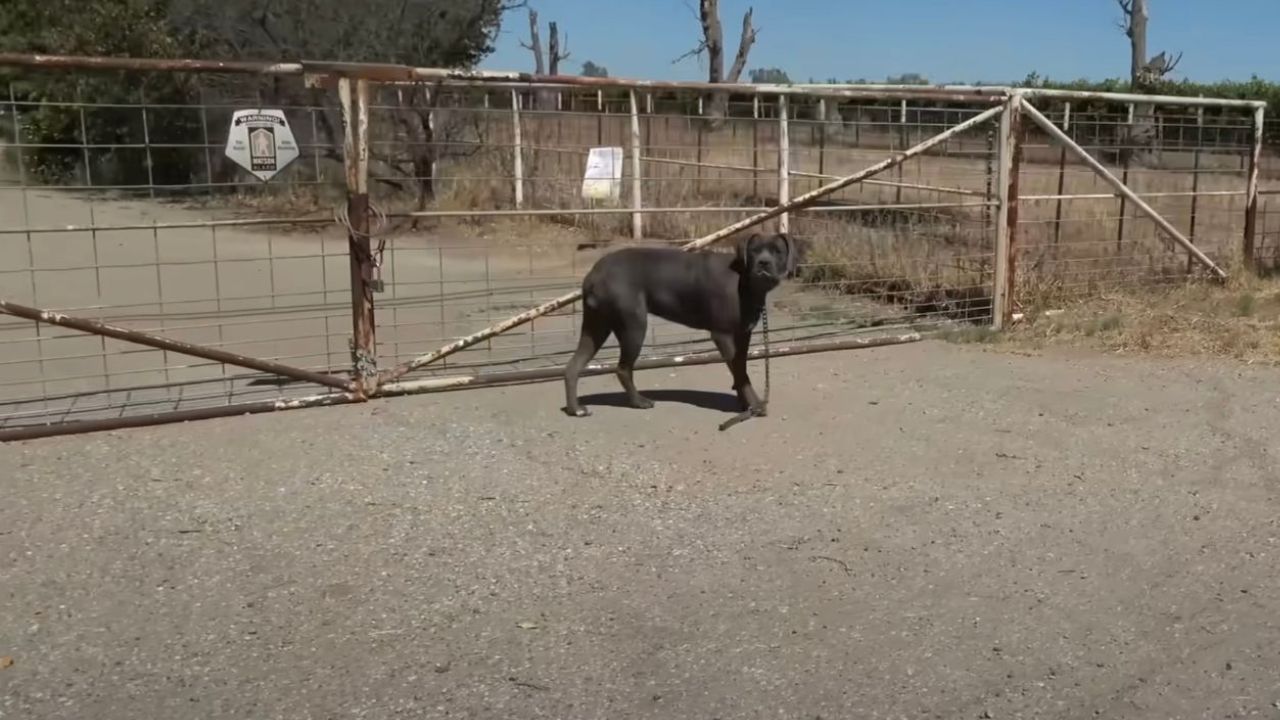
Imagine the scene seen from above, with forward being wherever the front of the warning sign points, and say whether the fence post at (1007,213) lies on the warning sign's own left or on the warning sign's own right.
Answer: on the warning sign's own left

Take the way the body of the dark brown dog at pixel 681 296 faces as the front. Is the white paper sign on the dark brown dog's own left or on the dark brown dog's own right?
on the dark brown dog's own left

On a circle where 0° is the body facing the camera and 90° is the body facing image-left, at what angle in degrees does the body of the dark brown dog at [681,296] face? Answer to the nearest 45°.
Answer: approximately 270°

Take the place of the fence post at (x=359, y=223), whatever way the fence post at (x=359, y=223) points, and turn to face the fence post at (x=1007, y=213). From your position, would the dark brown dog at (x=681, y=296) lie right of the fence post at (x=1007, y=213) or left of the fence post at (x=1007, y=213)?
right

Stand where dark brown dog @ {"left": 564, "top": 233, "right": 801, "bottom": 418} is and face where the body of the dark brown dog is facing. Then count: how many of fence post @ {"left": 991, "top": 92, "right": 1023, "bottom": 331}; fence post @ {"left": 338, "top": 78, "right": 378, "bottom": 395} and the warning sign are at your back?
2

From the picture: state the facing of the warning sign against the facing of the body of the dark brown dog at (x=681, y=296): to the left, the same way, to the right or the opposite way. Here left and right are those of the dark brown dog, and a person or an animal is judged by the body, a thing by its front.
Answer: to the right

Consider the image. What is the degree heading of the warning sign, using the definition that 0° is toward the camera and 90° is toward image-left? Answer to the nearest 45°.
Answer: approximately 0°

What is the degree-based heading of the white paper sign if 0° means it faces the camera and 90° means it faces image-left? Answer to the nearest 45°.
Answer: approximately 0°

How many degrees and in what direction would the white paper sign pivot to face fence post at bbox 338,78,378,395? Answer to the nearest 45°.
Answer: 0° — it already faces it

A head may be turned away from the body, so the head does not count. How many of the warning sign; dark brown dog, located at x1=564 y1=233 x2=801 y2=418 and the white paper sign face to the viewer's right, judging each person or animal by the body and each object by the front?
1

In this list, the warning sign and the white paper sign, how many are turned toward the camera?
2
